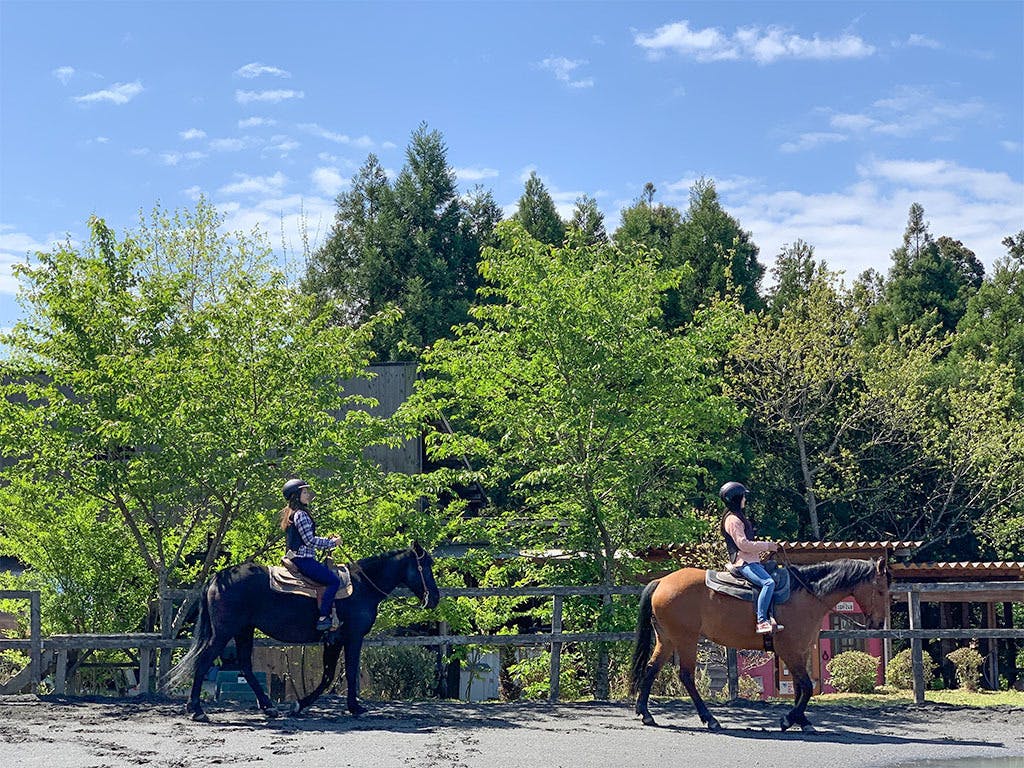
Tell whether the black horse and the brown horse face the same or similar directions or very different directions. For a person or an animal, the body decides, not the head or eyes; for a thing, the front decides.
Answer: same or similar directions

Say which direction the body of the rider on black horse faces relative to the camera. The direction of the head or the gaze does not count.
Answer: to the viewer's right

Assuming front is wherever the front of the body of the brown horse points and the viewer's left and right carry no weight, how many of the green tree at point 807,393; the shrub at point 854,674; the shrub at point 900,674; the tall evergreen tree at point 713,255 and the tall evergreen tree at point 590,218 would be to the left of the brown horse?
5

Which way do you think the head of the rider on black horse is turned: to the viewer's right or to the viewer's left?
to the viewer's right

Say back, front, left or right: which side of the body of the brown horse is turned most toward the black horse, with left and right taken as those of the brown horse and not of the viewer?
back

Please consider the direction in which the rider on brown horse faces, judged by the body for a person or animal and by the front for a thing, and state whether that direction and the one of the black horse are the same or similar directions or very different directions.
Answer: same or similar directions

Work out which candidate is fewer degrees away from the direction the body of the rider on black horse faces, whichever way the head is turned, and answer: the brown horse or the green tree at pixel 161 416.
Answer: the brown horse

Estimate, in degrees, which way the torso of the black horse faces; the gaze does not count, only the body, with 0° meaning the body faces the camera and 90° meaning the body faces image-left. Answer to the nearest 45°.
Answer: approximately 270°

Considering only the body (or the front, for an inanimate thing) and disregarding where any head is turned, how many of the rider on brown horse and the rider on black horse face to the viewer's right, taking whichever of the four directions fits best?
2

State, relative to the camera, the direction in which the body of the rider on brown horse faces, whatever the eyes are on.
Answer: to the viewer's right

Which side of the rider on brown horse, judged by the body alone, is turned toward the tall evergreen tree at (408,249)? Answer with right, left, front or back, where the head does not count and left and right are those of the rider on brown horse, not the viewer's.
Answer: left

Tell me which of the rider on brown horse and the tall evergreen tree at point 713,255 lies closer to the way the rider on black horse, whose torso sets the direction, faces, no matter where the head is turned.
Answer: the rider on brown horse

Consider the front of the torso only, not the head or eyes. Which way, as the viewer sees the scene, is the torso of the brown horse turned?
to the viewer's right
